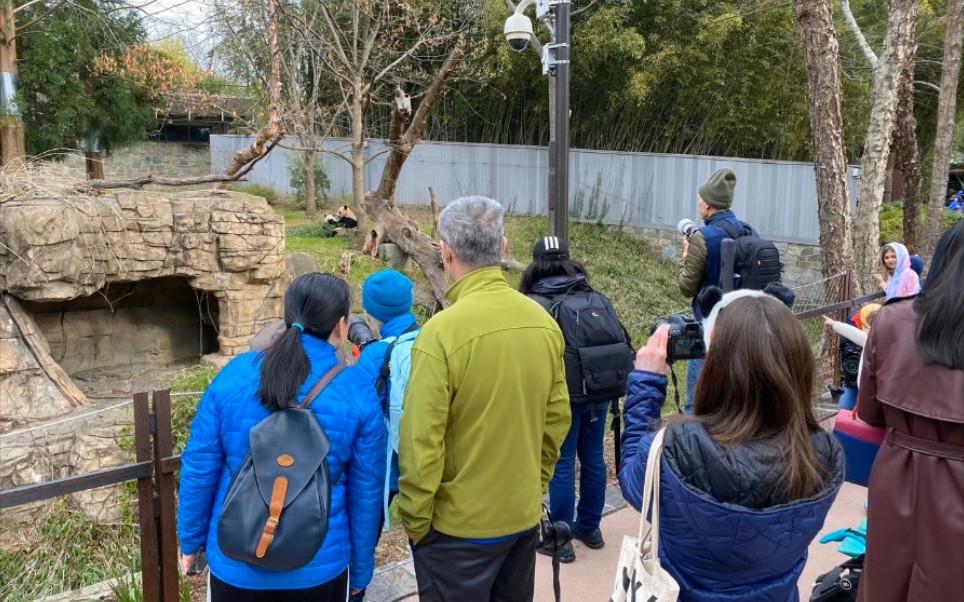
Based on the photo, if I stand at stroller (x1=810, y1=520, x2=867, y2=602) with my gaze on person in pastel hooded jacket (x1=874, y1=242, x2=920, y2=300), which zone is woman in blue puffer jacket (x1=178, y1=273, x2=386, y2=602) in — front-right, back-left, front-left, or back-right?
back-left

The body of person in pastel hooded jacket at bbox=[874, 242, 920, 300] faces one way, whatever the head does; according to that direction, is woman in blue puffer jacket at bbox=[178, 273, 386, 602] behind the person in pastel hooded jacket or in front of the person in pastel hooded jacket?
in front

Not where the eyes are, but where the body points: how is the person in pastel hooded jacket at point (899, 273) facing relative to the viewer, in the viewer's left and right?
facing the viewer and to the left of the viewer

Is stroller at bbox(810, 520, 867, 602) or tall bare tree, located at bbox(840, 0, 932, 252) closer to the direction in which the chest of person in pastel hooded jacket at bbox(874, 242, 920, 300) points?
the stroller

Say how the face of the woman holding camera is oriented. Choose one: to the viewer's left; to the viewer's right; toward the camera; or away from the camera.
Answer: away from the camera

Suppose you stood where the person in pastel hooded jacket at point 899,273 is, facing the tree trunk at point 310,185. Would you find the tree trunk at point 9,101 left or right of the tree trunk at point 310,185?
left

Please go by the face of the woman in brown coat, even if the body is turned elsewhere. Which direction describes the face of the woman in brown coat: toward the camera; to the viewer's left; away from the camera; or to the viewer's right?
away from the camera

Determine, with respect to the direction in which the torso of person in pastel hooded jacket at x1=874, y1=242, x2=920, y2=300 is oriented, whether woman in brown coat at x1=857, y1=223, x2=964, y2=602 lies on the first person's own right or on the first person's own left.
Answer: on the first person's own left
